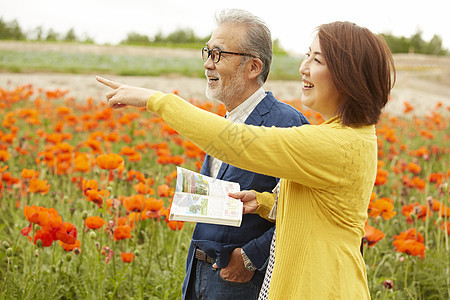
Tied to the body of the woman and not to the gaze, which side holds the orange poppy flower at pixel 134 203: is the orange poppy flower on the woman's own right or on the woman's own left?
on the woman's own right

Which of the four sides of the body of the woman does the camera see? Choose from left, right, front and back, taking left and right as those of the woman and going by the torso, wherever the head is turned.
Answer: left

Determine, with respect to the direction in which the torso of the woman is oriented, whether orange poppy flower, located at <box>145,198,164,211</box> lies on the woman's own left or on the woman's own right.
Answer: on the woman's own right

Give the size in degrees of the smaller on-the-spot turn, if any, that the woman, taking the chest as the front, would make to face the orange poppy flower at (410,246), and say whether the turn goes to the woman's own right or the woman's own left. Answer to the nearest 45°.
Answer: approximately 135° to the woman's own right
